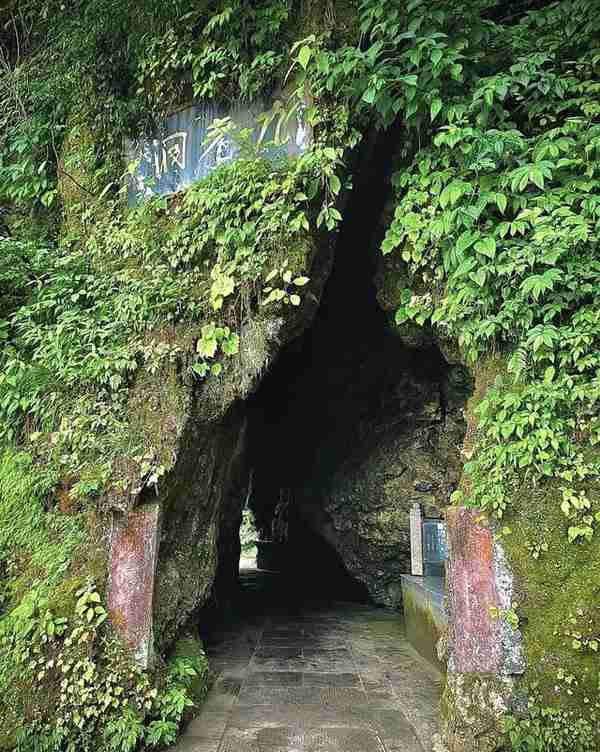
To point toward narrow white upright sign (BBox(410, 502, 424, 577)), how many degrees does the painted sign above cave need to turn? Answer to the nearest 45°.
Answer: approximately 135° to its left

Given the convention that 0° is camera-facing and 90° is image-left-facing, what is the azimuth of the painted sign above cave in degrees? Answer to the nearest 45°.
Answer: approximately 0°
